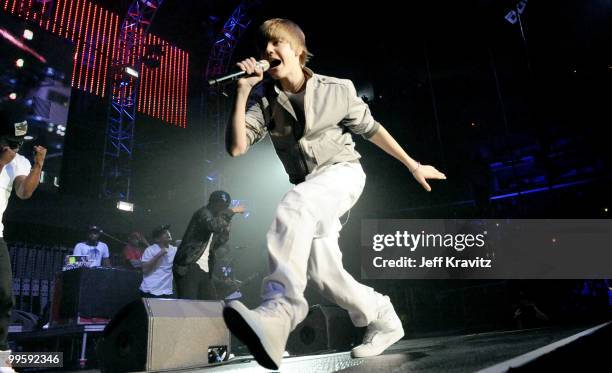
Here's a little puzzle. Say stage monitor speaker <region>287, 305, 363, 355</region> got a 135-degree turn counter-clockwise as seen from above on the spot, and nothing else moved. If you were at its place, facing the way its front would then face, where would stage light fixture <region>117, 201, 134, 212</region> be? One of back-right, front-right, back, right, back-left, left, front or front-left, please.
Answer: back-right

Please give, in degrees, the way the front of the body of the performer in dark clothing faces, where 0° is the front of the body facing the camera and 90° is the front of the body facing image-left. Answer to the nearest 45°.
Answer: approximately 315°

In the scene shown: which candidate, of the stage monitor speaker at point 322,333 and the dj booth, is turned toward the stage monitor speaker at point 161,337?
the dj booth

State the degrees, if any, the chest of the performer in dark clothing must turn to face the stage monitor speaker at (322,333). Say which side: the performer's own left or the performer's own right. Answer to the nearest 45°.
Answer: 0° — they already face it

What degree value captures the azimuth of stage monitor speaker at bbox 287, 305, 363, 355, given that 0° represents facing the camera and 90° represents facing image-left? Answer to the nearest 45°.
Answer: approximately 135°

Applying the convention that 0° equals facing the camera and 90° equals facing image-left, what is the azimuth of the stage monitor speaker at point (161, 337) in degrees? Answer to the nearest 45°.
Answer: approximately 135°

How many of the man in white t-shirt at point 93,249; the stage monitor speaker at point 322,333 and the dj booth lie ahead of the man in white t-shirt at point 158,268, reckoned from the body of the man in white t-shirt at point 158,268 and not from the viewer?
1

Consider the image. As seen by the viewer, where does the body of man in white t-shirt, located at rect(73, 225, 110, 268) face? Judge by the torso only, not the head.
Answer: toward the camera

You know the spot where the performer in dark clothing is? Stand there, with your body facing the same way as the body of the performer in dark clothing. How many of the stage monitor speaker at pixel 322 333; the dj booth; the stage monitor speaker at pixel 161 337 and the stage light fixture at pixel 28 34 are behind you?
2

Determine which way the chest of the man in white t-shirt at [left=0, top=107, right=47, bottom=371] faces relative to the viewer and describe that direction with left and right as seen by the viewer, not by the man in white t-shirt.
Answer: facing the viewer and to the right of the viewer

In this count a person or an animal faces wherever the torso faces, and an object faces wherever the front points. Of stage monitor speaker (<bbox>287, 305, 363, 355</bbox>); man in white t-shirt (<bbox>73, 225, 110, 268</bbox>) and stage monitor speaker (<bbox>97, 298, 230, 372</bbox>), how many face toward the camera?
1
